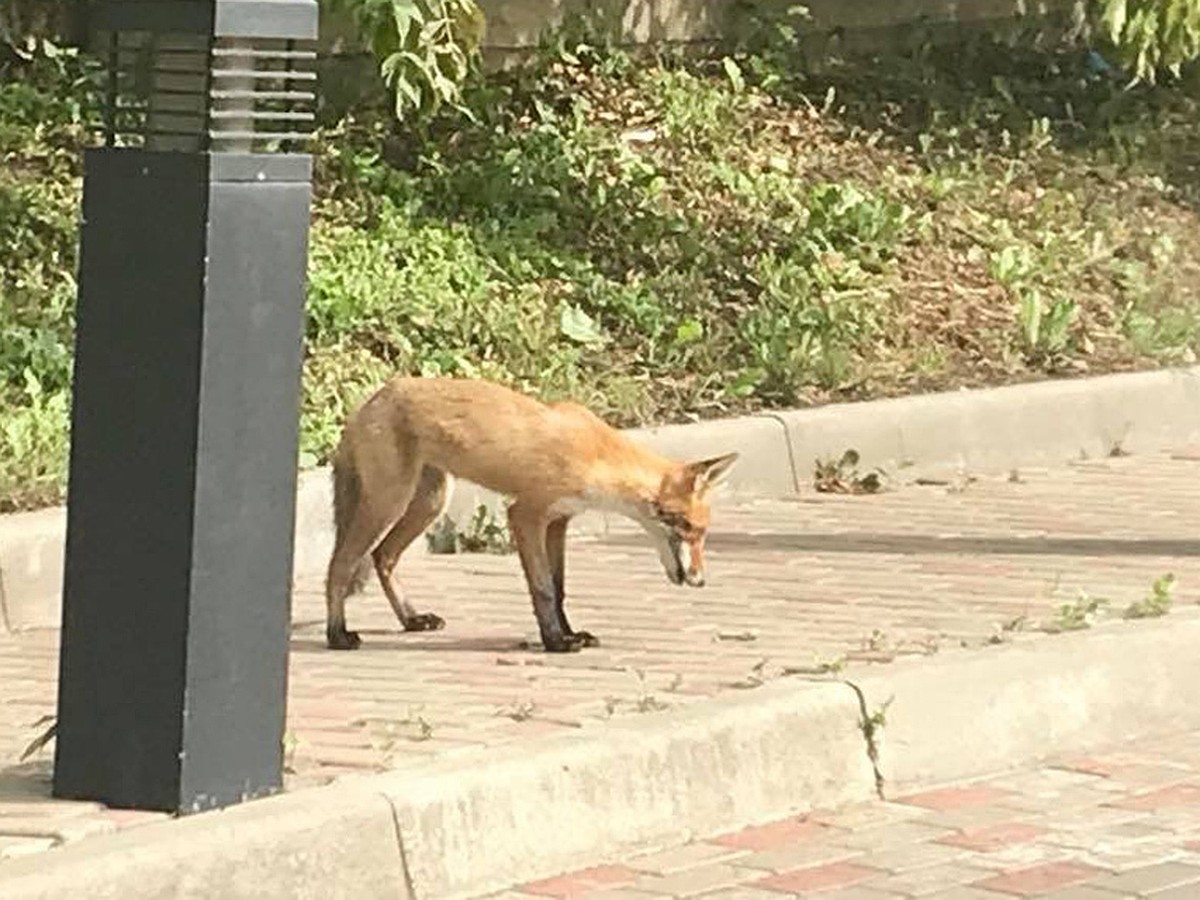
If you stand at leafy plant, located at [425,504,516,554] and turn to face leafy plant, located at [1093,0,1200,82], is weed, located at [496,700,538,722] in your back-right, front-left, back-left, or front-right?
back-right

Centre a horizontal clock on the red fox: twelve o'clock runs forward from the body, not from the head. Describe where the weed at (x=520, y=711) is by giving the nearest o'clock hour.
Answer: The weed is roughly at 3 o'clock from the red fox.

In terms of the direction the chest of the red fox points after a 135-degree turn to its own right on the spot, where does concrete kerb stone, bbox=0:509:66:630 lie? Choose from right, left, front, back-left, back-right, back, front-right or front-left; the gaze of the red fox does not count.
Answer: front-right

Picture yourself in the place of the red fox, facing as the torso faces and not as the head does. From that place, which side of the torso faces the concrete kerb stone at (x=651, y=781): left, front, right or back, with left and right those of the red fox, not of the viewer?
right

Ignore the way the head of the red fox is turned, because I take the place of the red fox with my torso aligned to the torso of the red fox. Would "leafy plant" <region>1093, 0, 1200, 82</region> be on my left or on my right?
on my left

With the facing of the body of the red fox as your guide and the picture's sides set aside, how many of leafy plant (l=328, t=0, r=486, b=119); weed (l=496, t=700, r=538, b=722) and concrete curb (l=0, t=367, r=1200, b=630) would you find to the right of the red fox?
1

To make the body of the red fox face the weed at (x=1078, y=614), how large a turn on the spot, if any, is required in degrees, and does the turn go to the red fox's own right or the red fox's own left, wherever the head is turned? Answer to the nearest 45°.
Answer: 0° — it already faces it

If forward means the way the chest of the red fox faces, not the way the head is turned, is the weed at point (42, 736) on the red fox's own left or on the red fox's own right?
on the red fox's own right

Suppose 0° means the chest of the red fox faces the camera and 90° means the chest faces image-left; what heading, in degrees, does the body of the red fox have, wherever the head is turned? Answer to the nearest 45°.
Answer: approximately 270°

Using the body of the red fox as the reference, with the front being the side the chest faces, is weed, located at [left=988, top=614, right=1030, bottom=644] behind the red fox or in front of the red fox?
in front

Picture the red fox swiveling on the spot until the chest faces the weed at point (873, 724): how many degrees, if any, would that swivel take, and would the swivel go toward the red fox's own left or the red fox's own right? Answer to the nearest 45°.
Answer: approximately 45° to the red fox's own right

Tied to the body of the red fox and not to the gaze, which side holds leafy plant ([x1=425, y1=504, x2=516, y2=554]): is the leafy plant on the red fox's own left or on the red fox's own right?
on the red fox's own left

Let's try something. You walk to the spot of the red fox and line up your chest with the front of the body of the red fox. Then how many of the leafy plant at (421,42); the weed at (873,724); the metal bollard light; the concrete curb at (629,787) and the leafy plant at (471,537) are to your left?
2
